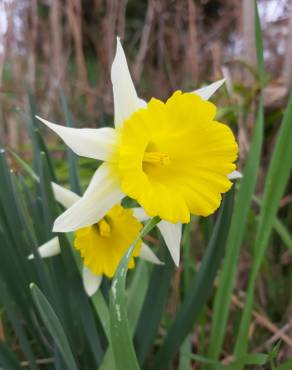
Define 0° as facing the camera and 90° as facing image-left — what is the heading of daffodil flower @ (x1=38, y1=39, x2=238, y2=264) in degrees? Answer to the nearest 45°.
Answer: approximately 315°
